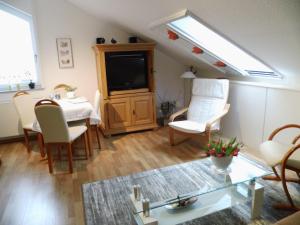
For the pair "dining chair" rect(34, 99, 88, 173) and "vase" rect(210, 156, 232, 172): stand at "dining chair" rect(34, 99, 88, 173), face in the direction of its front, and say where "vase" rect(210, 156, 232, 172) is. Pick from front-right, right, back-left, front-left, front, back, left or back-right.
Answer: right

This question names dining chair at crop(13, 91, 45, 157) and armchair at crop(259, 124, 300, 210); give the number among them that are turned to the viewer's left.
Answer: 1

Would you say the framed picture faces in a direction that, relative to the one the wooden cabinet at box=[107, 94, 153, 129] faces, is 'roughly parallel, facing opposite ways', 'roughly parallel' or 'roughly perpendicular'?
roughly parallel

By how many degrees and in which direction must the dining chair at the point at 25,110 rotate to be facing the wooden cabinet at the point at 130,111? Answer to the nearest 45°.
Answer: approximately 45° to its left

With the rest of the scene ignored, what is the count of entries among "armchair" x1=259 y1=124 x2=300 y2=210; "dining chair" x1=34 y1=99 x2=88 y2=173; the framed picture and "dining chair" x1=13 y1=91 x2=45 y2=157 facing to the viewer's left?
1

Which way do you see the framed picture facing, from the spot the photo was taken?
facing the viewer

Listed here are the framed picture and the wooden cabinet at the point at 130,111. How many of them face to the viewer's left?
0

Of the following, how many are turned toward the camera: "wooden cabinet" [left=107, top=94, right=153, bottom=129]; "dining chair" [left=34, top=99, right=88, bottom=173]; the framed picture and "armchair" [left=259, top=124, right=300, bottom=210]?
2

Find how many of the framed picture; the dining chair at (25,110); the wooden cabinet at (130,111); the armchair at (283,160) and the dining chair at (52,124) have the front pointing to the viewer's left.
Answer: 1

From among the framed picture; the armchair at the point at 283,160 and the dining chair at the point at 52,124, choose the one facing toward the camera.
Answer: the framed picture

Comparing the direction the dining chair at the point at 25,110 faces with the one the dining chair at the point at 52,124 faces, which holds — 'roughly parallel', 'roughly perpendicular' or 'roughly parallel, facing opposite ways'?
roughly perpendicular

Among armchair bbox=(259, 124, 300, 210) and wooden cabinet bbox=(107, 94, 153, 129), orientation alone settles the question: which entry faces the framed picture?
the armchair

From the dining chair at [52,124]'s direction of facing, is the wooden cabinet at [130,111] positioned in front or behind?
in front

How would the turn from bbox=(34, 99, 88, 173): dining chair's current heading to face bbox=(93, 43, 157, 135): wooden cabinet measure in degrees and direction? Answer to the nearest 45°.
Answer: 0° — it already faces it

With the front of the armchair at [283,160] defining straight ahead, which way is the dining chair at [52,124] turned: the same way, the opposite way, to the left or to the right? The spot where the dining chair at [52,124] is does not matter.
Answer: to the right

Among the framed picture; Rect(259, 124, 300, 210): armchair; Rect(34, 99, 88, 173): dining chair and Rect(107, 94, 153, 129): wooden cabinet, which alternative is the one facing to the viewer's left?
the armchair

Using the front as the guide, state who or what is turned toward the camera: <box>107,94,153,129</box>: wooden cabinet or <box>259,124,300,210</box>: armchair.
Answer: the wooden cabinet
